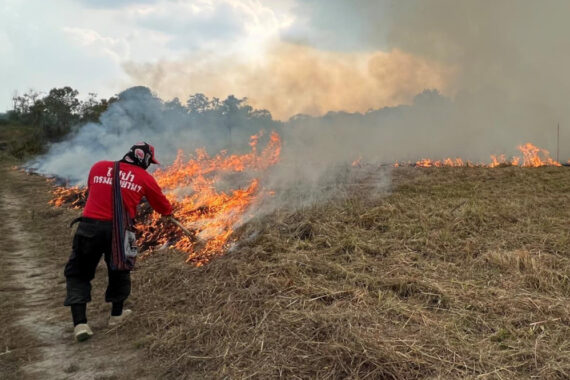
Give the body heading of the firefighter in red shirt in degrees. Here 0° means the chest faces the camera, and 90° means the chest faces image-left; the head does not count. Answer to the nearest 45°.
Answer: approximately 225°

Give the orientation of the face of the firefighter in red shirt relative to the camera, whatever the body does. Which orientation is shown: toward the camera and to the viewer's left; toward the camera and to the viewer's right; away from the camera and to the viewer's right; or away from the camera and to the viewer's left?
away from the camera and to the viewer's right
